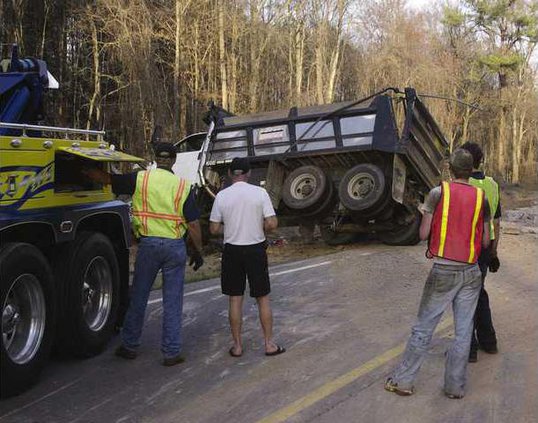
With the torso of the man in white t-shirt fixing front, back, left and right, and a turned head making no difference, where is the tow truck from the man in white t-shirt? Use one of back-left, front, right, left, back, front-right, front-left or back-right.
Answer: left

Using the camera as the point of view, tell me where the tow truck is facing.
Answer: facing the viewer and to the left of the viewer

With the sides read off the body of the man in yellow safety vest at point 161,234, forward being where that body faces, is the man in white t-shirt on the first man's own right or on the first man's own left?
on the first man's own right

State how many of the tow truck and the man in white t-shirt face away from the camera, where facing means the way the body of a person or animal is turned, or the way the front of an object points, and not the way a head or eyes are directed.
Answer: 1

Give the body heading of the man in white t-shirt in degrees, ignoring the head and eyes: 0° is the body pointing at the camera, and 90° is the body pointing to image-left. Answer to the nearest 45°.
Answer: approximately 180°

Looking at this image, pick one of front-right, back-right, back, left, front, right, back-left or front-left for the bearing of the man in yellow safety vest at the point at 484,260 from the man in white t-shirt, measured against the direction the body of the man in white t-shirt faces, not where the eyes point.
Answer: right

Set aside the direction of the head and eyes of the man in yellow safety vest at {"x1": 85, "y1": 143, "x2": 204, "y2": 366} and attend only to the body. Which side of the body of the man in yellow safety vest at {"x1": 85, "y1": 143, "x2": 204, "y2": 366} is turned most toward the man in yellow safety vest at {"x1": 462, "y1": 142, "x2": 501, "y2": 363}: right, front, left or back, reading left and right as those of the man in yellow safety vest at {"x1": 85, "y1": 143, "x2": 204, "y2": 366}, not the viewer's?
right

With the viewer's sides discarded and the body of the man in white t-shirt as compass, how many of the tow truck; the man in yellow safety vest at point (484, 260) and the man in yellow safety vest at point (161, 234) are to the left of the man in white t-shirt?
2

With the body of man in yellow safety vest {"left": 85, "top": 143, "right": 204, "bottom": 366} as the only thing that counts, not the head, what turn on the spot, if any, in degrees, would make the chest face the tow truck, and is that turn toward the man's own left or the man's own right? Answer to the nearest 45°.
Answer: approximately 90° to the man's own left

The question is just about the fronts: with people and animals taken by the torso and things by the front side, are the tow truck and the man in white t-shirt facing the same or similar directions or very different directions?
very different directions

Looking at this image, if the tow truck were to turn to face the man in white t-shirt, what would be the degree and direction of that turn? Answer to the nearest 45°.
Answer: approximately 135° to its left

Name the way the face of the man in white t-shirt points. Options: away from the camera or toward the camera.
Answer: away from the camera

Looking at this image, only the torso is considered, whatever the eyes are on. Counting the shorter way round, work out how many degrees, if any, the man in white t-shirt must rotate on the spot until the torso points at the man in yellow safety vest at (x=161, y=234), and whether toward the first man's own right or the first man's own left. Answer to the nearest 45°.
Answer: approximately 90° to the first man's own left

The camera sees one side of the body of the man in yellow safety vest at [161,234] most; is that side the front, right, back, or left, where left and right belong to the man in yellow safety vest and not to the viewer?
back

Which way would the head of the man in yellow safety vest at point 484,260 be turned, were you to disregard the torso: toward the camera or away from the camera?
away from the camera
